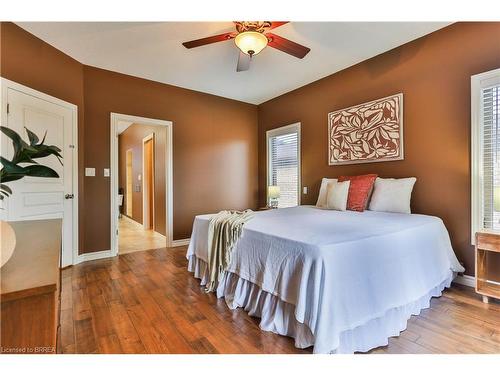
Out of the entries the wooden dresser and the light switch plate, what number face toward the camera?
1

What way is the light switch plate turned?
toward the camera

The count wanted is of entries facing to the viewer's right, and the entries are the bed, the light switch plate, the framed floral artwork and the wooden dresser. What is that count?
1

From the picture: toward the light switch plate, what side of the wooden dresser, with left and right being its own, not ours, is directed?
left

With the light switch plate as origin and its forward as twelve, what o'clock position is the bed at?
The bed is roughly at 11 o'clock from the light switch plate.

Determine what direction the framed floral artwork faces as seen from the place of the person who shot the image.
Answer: facing the viewer and to the left of the viewer

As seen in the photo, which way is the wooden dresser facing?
to the viewer's right

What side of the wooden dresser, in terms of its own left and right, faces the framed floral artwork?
front

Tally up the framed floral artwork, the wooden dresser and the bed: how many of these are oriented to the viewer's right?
1

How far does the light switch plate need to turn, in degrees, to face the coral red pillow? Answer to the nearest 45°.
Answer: approximately 45° to its left

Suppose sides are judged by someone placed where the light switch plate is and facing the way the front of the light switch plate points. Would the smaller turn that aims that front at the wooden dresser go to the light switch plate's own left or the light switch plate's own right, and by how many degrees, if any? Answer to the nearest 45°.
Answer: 0° — it already faces it

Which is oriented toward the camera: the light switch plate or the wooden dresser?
the light switch plate

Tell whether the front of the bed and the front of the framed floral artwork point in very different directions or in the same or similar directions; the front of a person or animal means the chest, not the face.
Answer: same or similar directions

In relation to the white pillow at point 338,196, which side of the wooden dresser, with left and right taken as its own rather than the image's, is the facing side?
front

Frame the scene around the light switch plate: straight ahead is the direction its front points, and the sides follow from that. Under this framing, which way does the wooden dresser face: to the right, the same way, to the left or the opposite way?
to the left

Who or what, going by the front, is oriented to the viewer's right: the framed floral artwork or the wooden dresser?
the wooden dresser

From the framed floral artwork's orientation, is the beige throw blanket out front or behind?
out front
